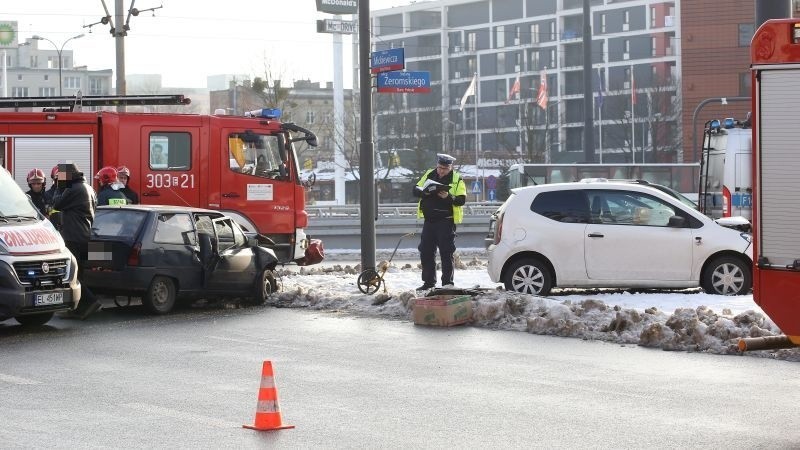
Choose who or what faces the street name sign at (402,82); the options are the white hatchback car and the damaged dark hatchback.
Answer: the damaged dark hatchback

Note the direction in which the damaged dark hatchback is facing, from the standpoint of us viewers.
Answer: facing away from the viewer and to the right of the viewer

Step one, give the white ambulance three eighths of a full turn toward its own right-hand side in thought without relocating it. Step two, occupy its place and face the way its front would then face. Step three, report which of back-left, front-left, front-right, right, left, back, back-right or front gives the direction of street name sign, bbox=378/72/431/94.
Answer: back-right

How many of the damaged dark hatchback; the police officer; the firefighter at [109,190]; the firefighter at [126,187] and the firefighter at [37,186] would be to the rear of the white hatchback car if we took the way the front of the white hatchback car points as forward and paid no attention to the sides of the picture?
5

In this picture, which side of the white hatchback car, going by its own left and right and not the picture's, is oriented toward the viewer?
right

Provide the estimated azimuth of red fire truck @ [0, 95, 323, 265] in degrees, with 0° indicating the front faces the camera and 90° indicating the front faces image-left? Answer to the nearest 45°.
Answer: approximately 270°

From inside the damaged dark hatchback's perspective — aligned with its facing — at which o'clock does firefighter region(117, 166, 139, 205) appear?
The firefighter is roughly at 10 o'clock from the damaged dark hatchback.

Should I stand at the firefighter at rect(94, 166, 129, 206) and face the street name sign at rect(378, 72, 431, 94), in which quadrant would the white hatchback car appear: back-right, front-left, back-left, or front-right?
front-right

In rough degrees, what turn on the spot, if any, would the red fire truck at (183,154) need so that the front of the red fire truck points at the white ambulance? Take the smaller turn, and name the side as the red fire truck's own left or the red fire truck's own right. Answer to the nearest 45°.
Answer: approximately 90° to the red fire truck's own right

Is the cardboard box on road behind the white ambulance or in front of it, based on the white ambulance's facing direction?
in front

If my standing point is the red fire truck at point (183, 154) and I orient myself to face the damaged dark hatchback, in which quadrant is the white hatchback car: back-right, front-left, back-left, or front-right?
front-left

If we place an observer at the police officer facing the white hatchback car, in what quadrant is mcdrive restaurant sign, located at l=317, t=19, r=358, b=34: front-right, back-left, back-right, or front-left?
back-left

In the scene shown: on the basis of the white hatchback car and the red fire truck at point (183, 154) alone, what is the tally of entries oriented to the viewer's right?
2
